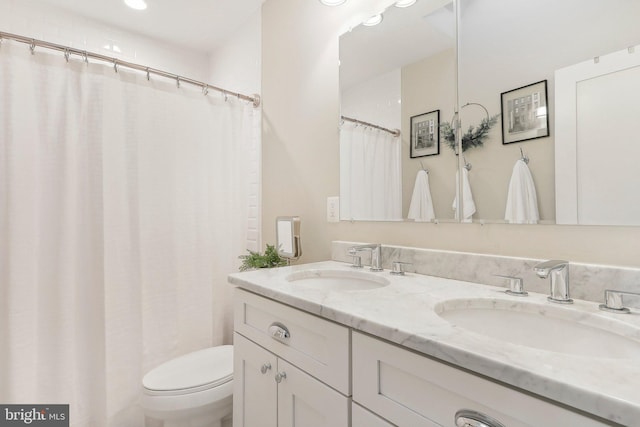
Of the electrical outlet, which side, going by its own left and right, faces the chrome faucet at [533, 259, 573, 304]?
left

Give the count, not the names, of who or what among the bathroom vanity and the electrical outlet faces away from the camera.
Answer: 0

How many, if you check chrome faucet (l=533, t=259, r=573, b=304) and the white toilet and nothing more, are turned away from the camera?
0

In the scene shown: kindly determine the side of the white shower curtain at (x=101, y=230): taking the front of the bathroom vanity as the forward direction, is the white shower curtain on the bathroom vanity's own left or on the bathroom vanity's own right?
on the bathroom vanity's own right

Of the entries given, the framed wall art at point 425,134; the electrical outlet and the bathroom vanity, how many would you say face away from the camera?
0

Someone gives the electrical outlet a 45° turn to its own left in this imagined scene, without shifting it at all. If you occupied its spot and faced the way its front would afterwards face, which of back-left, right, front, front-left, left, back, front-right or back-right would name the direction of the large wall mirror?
front-left

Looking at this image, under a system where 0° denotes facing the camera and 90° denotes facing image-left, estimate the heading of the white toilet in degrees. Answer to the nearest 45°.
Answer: approximately 45°
